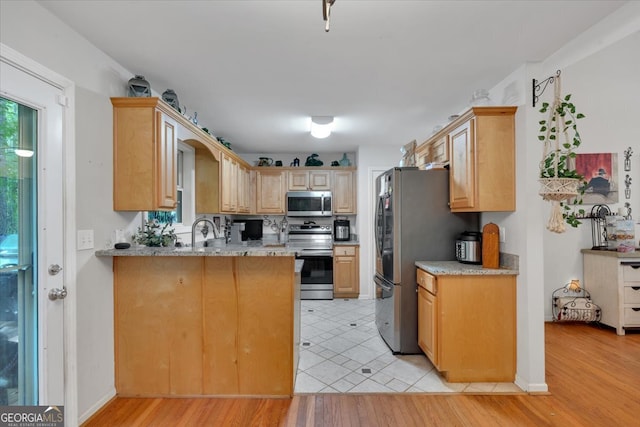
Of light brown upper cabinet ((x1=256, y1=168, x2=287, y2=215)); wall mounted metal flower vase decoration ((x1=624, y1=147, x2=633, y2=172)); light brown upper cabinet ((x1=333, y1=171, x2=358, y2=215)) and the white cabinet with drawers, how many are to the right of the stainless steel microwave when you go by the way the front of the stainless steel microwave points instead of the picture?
1

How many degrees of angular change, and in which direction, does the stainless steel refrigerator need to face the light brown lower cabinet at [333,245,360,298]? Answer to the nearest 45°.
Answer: approximately 45° to its right

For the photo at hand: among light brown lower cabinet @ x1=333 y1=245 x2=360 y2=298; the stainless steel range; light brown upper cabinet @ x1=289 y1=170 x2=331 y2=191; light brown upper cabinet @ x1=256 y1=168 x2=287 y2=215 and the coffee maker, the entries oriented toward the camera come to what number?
5

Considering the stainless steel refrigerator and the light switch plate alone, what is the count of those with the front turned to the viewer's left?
1

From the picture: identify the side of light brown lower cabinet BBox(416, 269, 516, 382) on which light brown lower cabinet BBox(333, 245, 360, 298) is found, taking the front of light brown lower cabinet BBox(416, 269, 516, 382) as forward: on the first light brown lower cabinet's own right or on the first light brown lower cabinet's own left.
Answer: on the first light brown lower cabinet's own right

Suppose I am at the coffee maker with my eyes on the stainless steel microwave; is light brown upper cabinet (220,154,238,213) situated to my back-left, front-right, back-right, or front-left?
front-left

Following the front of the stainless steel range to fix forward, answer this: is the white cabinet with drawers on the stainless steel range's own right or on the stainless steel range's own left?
on the stainless steel range's own left

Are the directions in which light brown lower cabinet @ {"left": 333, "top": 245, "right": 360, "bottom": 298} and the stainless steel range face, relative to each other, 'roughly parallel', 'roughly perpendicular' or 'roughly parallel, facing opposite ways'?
roughly parallel

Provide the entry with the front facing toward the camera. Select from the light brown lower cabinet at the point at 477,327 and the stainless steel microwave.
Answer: the stainless steel microwave

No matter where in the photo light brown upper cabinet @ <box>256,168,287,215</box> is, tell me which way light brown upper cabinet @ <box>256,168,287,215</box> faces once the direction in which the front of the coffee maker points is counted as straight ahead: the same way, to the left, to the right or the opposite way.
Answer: the same way

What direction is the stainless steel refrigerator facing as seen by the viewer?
to the viewer's left

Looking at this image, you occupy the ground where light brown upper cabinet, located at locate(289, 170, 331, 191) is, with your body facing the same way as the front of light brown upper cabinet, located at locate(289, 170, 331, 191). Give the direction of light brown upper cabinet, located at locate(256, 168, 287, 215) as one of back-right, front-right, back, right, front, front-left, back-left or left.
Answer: right

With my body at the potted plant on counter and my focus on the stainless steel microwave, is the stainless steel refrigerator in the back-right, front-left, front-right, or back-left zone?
front-right

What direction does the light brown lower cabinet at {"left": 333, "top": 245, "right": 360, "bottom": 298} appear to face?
toward the camera

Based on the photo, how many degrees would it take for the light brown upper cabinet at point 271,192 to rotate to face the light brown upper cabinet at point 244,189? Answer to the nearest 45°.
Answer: approximately 45° to its right
